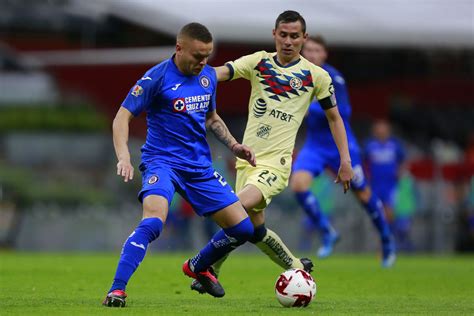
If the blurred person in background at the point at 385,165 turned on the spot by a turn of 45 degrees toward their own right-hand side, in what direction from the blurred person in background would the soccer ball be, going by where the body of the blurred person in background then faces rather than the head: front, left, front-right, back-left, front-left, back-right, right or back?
front-left

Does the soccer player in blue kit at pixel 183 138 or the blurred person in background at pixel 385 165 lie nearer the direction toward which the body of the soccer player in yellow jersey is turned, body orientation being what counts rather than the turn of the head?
the soccer player in blue kit

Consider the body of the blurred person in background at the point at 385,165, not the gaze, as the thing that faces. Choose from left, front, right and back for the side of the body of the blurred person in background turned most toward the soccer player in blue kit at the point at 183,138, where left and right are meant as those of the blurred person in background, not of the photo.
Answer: front

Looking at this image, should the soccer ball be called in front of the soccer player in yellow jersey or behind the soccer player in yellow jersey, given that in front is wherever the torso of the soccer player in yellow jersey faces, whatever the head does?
in front

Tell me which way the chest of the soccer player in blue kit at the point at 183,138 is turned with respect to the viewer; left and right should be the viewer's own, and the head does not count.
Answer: facing the viewer and to the right of the viewer

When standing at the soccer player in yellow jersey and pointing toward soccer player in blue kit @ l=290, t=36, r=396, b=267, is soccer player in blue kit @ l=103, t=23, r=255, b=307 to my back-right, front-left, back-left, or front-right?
back-left

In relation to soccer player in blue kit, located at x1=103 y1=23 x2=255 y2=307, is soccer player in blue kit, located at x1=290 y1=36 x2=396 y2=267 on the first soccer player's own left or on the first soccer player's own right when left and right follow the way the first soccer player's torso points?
on the first soccer player's own left

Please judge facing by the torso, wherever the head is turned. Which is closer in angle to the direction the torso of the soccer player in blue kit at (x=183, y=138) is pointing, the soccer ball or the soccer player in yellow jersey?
the soccer ball

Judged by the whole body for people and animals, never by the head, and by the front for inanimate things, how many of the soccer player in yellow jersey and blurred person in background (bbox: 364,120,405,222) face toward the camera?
2

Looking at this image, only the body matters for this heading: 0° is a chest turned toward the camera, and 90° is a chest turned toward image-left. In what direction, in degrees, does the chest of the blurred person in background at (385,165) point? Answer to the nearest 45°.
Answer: approximately 0°

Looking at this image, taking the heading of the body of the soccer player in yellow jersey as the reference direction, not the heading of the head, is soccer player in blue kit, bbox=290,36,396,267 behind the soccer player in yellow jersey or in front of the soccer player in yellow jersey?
behind

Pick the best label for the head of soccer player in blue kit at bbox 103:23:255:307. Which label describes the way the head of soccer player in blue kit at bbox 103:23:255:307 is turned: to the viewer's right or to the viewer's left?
to the viewer's right
